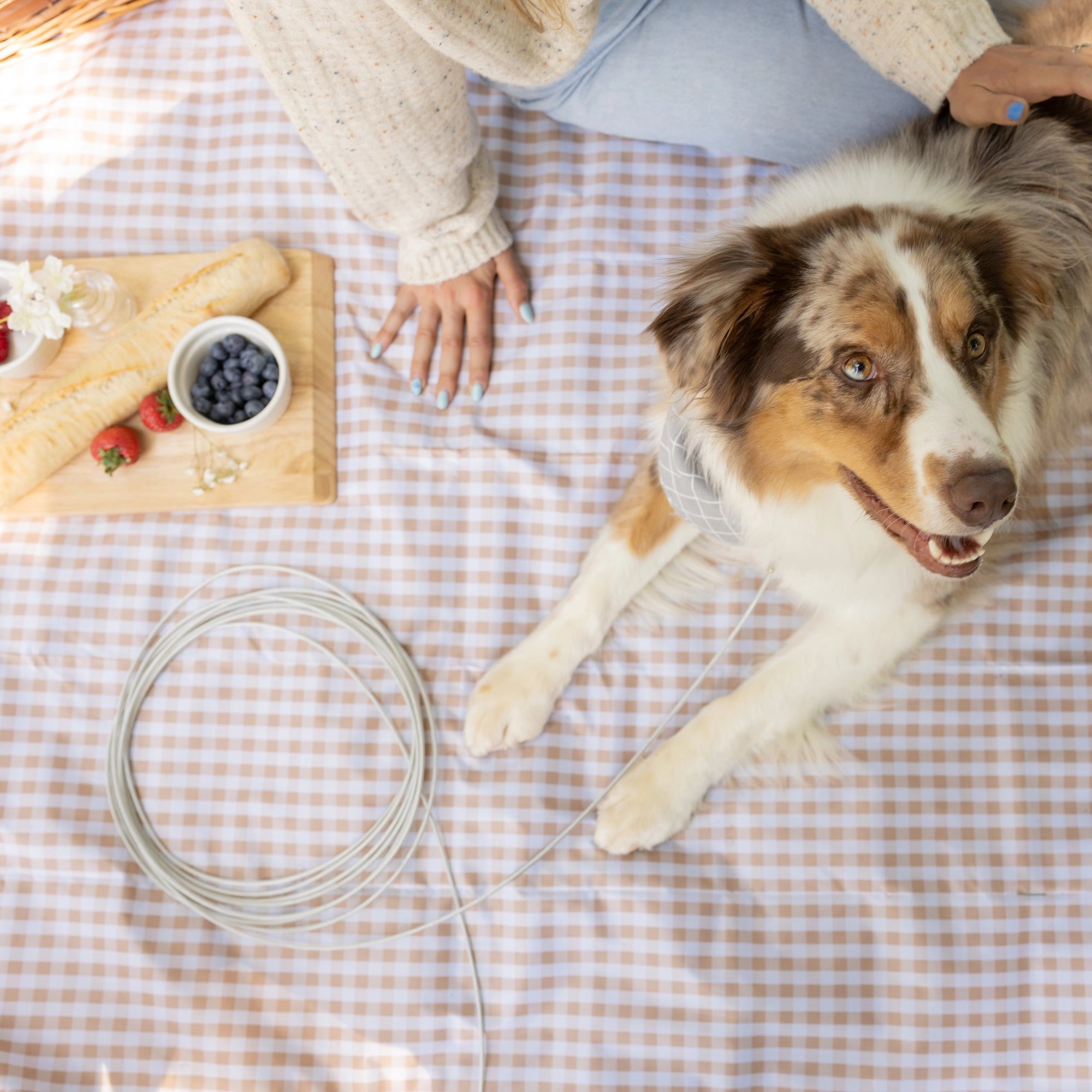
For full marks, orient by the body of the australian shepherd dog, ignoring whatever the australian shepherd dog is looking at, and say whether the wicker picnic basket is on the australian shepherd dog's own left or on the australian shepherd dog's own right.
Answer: on the australian shepherd dog's own right

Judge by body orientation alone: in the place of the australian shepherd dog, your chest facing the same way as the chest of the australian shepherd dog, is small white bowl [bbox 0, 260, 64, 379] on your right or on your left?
on your right

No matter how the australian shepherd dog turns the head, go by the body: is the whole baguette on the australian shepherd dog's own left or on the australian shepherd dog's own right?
on the australian shepherd dog's own right

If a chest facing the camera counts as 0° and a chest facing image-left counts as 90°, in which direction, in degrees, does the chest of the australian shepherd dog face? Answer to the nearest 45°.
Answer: approximately 45°

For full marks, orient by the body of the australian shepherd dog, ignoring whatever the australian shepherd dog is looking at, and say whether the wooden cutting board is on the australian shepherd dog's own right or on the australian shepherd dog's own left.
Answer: on the australian shepherd dog's own right

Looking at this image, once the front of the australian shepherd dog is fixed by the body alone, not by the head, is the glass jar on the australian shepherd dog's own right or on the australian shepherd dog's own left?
on the australian shepherd dog's own right
